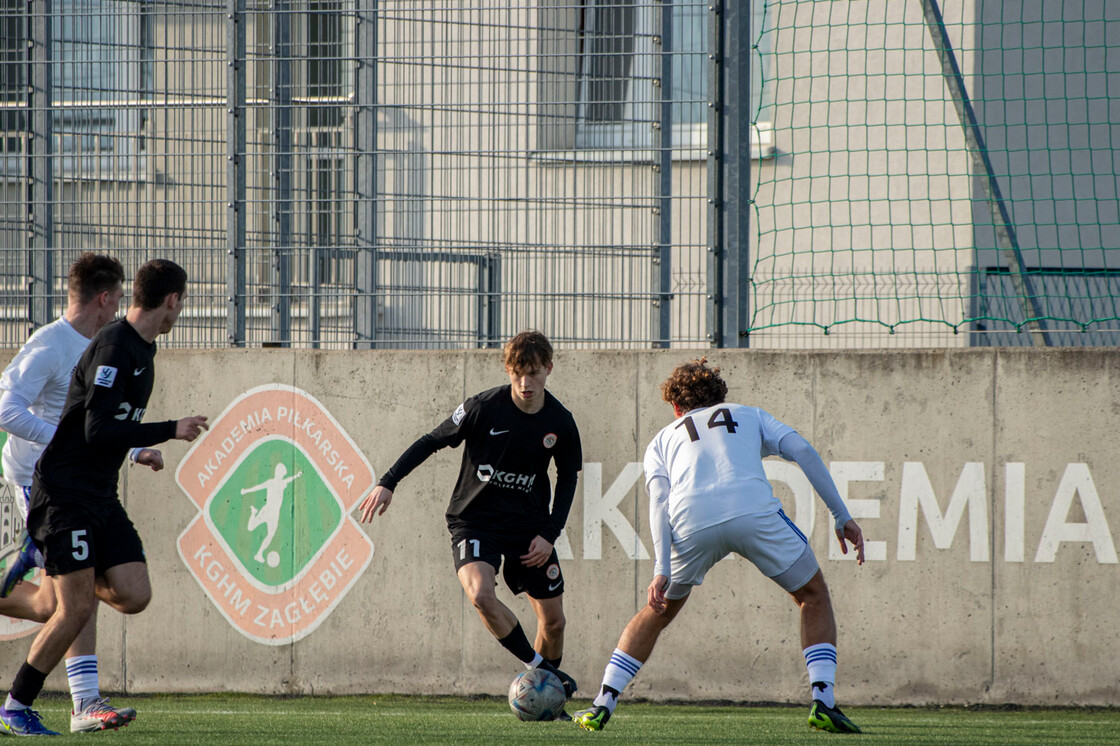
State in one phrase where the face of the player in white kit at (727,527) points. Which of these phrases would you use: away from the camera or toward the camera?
away from the camera

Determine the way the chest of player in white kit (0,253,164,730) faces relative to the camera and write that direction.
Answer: to the viewer's right

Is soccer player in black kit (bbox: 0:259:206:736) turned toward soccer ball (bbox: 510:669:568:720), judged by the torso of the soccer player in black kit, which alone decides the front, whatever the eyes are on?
yes

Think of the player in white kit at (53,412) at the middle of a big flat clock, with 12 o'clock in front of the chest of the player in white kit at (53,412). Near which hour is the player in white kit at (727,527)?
the player in white kit at (727,527) is roughly at 1 o'clock from the player in white kit at (53,412).

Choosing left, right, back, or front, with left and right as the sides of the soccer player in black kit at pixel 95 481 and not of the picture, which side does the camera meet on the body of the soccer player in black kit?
right
